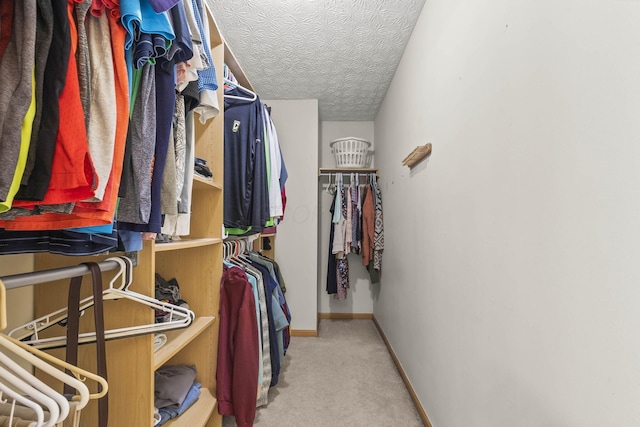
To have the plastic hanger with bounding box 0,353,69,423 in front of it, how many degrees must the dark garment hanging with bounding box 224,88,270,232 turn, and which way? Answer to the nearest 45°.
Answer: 0° — it already faces it

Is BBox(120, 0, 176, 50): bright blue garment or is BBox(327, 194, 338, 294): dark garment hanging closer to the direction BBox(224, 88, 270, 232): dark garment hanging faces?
the bright blue garment

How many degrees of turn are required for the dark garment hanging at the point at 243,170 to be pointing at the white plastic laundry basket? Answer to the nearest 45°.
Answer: approximately 135° to its left

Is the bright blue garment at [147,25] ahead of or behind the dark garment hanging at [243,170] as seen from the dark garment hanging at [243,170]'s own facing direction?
ahead

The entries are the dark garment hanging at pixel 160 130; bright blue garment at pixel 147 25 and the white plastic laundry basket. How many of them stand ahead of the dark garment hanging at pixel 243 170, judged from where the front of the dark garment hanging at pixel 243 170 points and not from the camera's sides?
2

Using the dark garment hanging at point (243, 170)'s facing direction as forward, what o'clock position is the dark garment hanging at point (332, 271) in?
the dark garment hanging at point (332, 271) is roughly at 7 o'clock from the dark garment hanging at point (243, 170).

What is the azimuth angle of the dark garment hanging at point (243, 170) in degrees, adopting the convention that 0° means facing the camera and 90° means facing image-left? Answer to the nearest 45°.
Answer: approximately 0°

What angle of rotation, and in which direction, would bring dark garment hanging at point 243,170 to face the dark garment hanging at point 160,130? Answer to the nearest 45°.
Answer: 0° — it already faces it

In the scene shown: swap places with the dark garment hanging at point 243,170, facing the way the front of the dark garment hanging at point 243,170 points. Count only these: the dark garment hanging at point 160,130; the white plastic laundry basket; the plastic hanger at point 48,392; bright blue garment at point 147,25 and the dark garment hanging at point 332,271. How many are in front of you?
3

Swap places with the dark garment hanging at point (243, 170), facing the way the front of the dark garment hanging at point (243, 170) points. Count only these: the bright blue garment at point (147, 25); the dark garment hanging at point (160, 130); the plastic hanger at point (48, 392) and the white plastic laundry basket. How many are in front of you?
3
